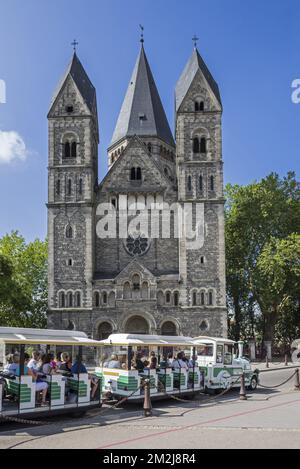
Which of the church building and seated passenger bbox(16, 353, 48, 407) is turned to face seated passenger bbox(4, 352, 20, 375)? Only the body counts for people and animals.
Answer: the church building

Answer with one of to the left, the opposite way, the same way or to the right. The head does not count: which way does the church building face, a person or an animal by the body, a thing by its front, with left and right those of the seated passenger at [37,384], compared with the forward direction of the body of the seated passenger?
to the right

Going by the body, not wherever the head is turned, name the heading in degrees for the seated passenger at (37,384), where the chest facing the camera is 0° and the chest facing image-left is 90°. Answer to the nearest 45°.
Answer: approximately 270°

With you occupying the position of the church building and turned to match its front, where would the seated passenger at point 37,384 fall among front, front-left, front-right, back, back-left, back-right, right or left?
front

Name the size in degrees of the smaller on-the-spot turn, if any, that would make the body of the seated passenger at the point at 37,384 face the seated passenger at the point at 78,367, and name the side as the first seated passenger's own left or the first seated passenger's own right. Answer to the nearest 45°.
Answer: approximately 45° to the first seated passenger's own left

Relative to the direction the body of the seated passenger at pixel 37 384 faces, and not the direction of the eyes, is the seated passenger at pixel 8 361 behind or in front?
behind

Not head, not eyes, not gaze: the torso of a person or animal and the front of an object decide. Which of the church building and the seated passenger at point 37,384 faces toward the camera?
the church building

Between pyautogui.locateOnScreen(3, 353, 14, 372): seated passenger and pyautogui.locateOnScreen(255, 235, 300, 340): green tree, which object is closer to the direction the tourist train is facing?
the green tree

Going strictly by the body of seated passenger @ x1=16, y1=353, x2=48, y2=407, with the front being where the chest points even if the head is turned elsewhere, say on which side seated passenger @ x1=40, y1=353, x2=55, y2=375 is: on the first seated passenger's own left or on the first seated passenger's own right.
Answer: on the first seated passenger's own left

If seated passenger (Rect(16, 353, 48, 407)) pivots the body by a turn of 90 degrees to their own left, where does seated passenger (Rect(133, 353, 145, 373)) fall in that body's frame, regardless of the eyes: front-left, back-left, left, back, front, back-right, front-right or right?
front-right

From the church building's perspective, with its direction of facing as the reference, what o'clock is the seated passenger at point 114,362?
The seated passenger is roughly at 12 o'clock from the church building.

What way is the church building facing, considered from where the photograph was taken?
facing the viewer

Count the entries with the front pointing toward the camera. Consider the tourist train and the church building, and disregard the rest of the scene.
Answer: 1

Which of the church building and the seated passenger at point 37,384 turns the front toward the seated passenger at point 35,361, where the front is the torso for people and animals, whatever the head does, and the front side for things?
the church building

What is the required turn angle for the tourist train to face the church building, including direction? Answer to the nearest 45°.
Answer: approximately 45° to its left

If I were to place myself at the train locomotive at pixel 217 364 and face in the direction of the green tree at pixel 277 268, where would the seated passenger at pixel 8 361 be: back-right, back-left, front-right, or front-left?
back-left

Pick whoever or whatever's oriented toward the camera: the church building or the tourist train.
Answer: the church building
